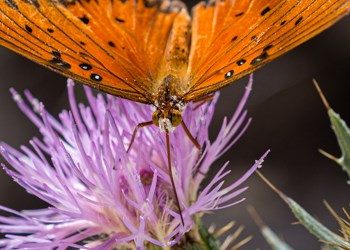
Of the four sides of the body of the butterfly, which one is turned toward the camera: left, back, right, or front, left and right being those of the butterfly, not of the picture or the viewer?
front
